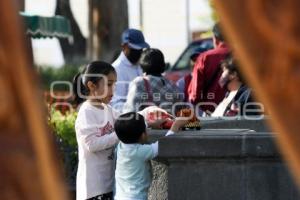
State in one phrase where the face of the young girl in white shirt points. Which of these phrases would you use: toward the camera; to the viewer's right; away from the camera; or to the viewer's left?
to the viewer's right

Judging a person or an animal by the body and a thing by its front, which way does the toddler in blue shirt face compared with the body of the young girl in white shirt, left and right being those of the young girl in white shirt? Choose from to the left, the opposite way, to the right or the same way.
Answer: to the left

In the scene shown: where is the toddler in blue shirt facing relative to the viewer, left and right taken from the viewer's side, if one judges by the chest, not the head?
facing away from the viewer and to the right of the viewer

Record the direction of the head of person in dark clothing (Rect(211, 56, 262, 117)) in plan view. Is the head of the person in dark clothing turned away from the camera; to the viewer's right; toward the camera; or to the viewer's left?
to the viewer's left

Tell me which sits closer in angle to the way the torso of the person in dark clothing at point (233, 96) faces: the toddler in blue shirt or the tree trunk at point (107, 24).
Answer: the toddler in blue shirt

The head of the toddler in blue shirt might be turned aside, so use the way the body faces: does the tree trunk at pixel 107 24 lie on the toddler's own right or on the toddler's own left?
on the toddler's own left

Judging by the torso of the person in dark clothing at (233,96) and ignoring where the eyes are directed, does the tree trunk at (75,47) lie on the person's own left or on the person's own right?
on the person's own right

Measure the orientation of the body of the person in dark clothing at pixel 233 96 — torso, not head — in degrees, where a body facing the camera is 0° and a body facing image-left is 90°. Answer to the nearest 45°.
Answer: approximately 45°
